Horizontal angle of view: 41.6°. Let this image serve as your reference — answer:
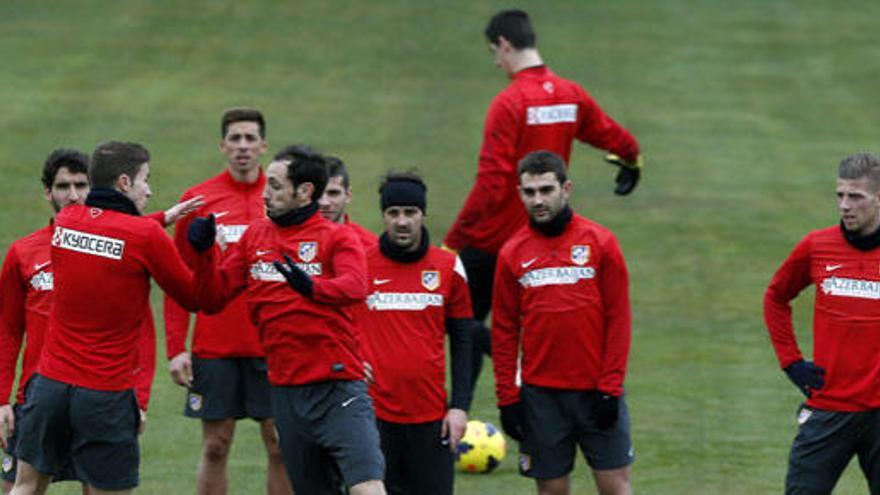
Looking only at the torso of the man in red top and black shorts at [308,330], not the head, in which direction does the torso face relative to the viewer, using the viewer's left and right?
facing the viewer and to the left of the viewer

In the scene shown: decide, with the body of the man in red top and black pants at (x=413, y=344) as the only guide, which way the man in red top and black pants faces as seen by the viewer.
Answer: toward the camera

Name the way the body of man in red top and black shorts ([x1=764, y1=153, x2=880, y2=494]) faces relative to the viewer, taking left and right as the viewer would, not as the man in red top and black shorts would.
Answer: facing the viewer

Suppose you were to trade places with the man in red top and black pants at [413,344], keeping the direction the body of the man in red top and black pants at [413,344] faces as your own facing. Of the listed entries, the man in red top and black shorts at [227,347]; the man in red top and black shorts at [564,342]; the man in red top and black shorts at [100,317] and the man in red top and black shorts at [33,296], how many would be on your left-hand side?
1

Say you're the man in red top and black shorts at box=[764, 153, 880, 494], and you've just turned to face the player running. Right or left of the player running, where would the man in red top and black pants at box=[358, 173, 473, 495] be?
left

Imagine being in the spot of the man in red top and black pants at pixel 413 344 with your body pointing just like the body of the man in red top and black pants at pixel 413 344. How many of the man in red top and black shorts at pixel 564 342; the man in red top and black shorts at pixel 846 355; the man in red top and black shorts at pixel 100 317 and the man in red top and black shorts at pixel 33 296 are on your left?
2

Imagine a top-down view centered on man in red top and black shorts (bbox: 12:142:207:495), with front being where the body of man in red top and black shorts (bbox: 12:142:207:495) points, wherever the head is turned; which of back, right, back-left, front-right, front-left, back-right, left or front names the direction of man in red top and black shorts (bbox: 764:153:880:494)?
front-right

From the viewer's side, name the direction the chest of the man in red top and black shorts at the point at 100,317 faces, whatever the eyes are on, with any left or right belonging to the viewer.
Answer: facing away from the viewer and to the right of the viewer

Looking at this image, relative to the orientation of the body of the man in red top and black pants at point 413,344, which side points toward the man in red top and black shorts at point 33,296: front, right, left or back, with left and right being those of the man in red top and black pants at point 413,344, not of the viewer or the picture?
right

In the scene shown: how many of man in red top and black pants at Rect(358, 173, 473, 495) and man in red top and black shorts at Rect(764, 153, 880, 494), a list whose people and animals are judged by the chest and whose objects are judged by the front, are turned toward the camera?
2
